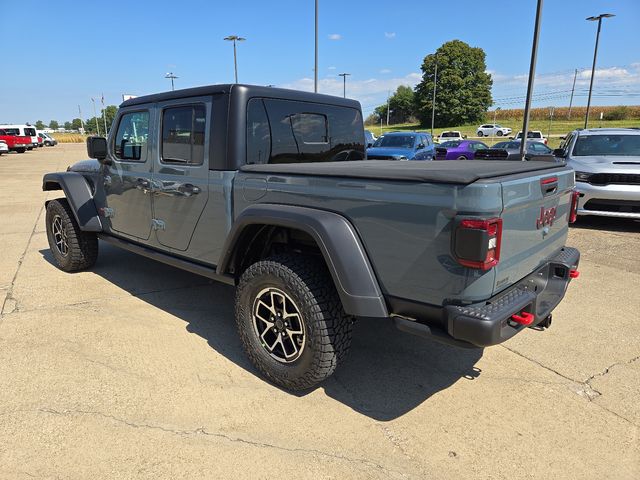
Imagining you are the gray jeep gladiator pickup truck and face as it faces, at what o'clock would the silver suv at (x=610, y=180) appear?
The silver suv is roughly at 3 o'clock from the gray jeep gladiator pickup truck.

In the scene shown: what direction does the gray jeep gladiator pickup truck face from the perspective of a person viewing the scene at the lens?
facing away from the viewer and to the left of the viewer

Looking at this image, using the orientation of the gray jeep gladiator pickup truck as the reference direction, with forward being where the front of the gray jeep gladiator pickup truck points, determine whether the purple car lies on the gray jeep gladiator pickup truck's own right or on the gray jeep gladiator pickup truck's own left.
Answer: on the gray jeep gladiator pickup truck's own right
